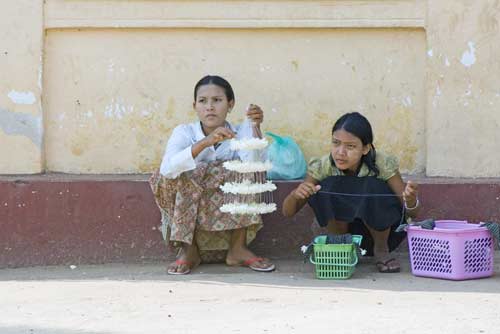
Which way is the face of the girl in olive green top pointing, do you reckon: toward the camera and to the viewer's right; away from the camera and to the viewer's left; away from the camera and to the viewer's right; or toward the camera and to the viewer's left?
toward the camera and to the viewer's left

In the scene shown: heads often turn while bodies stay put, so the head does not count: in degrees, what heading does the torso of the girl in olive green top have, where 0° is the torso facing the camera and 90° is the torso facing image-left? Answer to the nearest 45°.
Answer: approximately 0°

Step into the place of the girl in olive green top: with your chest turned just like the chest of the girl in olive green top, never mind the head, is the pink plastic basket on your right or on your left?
on your left

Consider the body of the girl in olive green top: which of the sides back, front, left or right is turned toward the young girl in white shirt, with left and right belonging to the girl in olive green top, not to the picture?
right
